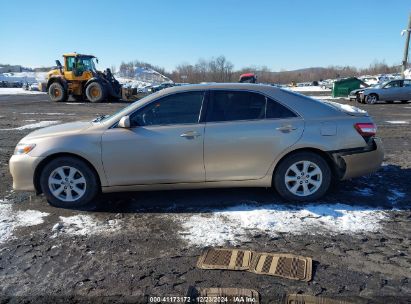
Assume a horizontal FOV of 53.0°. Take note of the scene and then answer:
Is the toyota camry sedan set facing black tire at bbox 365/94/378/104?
no

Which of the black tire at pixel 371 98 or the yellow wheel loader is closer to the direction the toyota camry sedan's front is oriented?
the yellow wheel loader

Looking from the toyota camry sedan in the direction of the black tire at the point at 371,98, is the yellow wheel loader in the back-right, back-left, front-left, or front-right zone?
front-left

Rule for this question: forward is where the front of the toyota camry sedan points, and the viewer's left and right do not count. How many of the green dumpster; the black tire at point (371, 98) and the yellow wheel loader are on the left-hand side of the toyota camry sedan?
0

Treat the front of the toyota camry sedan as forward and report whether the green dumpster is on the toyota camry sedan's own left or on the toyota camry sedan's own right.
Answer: on the toyota camry sedan's own right

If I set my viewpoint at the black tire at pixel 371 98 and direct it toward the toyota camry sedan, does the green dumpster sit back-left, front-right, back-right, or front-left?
back-right

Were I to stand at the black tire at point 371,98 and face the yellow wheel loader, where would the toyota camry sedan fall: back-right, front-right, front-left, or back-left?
front-left

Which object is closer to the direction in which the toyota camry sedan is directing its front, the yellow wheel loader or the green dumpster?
the yellow wheel loader

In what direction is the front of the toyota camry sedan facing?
to the viewer's left

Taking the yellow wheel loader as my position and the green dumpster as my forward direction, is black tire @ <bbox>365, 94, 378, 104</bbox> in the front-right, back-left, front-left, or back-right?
front-right

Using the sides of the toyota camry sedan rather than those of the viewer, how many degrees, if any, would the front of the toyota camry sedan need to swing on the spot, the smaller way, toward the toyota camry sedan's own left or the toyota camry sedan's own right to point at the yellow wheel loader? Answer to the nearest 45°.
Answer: approximately 90° to the toyota camry sedan's own right
